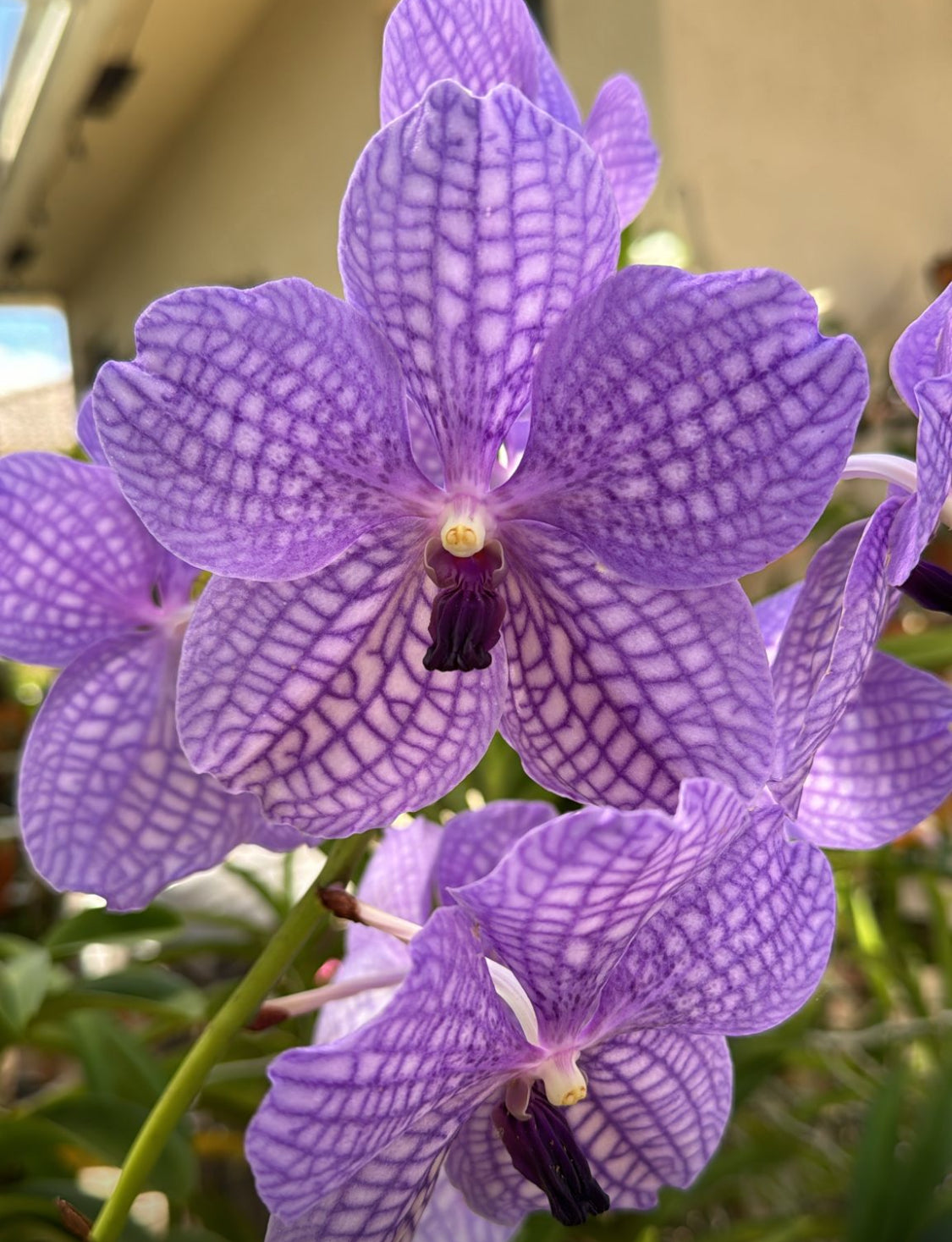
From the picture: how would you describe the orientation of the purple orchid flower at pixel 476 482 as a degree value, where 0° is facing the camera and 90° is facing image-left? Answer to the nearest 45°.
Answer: approximately 0°
